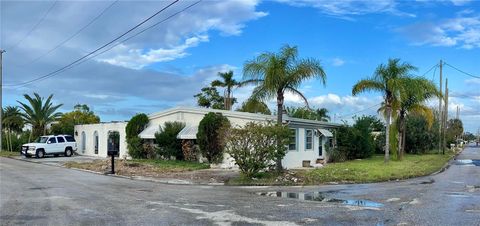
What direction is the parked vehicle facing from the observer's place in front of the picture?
facing the viewer and to the left of the viewer

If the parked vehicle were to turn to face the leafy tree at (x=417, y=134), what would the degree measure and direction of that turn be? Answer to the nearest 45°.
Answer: approximately 135° to its left

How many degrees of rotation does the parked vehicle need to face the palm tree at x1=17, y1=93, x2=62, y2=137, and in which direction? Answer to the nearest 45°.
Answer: approximately 135° to its right

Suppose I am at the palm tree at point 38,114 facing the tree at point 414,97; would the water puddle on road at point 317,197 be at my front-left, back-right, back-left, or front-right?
front-right
